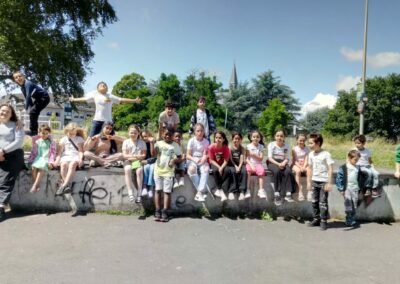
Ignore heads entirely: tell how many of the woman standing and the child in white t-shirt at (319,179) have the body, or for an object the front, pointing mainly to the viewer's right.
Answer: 0

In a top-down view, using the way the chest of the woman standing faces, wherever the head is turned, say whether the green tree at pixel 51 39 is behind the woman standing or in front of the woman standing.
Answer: behind

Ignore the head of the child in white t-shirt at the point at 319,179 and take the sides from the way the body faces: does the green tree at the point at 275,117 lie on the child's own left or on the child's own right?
on the child's own right

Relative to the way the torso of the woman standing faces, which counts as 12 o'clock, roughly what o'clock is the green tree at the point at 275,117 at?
The green tree is roughly at 6 o'clock from the woman standing.

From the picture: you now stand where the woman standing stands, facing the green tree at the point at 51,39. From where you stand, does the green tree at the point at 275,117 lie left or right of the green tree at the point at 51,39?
right

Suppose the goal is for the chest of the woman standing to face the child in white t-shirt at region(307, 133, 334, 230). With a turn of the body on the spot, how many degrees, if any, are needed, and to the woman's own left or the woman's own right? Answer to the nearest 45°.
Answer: approximately 90° to the woman's own left

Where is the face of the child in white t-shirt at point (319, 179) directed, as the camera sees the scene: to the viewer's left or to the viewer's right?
to the viewer's left

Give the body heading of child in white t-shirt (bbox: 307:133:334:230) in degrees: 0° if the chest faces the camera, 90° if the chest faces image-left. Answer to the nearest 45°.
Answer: approximately 45°
